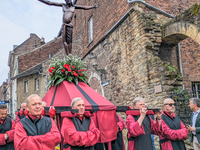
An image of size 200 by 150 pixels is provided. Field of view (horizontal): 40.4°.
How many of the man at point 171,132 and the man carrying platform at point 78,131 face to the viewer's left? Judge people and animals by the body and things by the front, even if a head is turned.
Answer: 0

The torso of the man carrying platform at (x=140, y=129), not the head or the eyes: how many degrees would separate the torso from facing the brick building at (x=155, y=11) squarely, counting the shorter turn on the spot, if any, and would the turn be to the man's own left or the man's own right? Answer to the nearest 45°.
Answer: approximately 135° to the man's own left

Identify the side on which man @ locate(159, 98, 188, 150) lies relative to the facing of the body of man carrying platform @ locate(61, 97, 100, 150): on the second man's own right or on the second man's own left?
on the second man's own left

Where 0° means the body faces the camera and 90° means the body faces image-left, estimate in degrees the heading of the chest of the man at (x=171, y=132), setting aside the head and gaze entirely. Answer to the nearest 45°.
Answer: approximately 315°

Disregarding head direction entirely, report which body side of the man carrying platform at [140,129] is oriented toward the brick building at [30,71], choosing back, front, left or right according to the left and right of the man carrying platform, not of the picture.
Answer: back

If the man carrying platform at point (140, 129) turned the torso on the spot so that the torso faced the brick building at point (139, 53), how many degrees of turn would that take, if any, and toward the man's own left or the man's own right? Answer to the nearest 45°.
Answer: approximately 135° to the man's own left

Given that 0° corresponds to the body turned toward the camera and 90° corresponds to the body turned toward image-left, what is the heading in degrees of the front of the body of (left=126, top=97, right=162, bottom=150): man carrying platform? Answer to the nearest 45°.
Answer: approximately 315°

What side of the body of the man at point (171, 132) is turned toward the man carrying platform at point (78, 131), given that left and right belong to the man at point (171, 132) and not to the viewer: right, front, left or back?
right

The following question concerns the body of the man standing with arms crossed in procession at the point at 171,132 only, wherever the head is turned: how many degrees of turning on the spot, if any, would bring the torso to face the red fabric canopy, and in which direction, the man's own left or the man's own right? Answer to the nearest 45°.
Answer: approximately 90° to the man's own right

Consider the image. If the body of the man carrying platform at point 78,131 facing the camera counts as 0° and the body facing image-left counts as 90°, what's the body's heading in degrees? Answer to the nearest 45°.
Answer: approximately 315°
